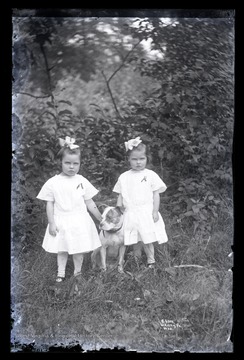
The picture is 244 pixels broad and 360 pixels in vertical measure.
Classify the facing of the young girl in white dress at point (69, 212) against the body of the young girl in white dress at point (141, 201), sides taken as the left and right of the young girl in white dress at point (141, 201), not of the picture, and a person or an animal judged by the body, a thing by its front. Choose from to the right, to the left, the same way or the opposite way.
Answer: the same way

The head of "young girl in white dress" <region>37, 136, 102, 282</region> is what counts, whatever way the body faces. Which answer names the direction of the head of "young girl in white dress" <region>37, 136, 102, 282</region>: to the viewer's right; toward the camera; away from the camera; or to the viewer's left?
toward the camera

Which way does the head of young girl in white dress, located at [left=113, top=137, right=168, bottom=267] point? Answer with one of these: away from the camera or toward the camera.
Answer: toward the camera

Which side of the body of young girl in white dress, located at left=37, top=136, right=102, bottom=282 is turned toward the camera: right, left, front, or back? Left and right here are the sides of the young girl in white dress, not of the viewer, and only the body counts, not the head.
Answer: front

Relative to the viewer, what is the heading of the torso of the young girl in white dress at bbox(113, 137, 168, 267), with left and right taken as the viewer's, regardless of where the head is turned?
facing the viewer

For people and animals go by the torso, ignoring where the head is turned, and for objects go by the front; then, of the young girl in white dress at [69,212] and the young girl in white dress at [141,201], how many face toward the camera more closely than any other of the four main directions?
2
